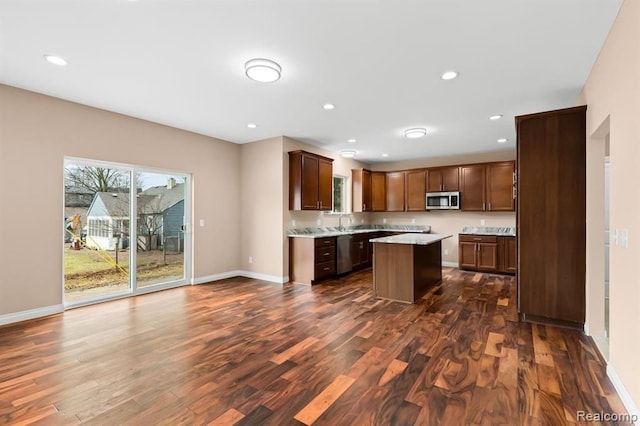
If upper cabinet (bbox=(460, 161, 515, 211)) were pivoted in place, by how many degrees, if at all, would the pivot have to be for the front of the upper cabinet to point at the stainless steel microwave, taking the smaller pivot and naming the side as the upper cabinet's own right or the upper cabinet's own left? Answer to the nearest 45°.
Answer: approximately 90° to the upper cabinet's own right

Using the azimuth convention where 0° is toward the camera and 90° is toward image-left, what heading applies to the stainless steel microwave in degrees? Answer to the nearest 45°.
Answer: approximately 0°

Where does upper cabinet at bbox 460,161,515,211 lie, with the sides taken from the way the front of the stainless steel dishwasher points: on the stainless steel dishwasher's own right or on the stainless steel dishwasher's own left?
on the stainless steel dishwasher's own left

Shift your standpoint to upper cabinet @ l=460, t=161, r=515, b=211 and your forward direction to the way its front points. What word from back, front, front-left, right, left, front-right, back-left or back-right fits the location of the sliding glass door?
front-right

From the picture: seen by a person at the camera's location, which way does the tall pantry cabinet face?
facing to the left of the viewer

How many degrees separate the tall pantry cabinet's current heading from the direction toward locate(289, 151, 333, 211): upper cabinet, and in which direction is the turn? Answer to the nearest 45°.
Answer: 0° — it already faces it

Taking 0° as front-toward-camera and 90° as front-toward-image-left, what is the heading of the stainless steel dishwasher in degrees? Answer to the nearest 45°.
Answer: approximately 315°

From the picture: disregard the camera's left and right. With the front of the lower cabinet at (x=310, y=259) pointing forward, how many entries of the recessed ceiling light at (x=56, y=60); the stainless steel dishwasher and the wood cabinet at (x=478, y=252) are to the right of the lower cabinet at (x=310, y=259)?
1

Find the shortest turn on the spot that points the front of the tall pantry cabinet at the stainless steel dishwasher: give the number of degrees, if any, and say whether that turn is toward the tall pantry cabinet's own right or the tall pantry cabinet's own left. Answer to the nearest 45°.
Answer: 0° — it already faces it
